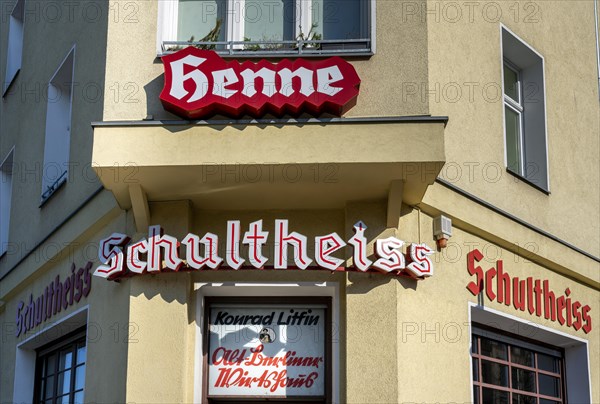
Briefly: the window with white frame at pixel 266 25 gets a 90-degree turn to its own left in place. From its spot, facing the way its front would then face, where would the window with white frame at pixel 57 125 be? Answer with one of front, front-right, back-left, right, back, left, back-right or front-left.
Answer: back-left

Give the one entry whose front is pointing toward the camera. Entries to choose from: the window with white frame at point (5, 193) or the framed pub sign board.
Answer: the framed pub sign board

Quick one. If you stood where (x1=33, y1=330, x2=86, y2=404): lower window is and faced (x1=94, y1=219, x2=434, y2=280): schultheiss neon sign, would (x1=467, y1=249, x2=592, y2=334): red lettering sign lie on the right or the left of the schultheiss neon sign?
left

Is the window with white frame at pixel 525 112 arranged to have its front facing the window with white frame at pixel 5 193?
no

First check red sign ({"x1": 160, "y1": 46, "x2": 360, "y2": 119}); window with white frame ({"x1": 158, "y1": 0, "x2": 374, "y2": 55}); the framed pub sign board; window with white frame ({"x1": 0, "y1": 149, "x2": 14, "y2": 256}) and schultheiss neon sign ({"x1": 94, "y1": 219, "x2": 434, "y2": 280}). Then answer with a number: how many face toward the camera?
4

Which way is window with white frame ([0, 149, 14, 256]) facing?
to the viewer's left

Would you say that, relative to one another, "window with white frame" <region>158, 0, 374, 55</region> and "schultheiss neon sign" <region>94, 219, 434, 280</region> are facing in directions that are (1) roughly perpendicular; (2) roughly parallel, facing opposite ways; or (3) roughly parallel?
roughly parallel

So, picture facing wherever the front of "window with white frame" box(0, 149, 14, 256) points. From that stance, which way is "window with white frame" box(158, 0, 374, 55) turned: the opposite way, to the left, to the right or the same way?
to the left

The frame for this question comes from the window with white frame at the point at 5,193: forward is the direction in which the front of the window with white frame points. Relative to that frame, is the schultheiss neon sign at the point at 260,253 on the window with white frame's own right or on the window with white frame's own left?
on the window with white frame's own left

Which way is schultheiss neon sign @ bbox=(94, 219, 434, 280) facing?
toward the camera

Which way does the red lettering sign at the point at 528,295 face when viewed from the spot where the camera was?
facing the viewer and to the right of the viewer

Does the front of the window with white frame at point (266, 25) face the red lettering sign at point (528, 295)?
no

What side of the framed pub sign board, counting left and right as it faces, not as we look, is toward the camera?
front

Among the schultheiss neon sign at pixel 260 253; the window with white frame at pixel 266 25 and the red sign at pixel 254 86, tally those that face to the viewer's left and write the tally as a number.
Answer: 0
